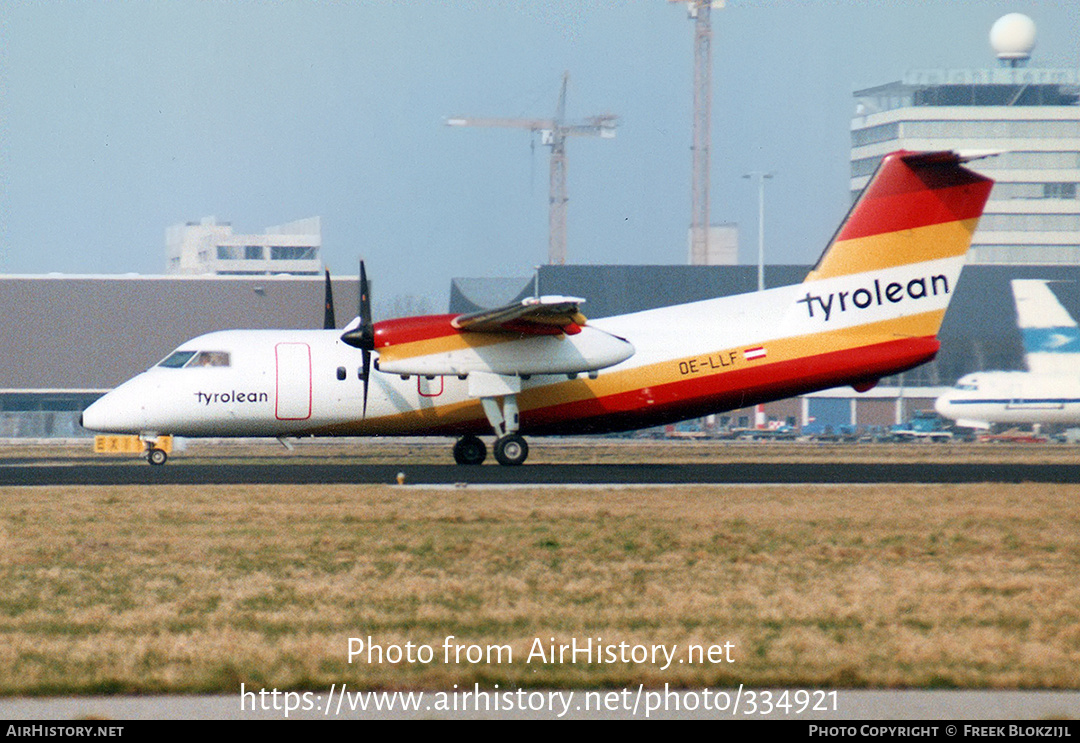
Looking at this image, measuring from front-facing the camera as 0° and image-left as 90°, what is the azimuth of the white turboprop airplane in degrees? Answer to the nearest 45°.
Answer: approximately 90°
